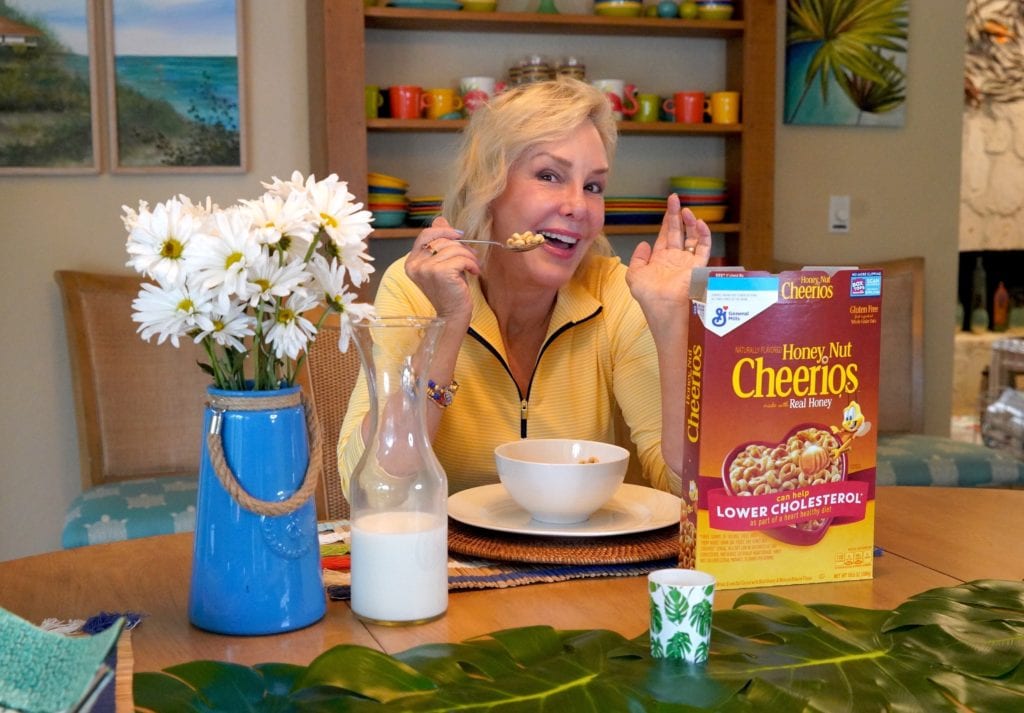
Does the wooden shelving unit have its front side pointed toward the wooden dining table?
yes

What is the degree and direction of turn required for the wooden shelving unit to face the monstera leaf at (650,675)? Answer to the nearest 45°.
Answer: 0° — it already faces it

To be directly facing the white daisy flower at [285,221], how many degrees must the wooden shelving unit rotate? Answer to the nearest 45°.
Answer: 0° — it already faces it

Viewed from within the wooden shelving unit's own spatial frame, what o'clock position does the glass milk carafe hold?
The glass milk carafe is roughly at 12 o'clock from the wooden shelving unit.

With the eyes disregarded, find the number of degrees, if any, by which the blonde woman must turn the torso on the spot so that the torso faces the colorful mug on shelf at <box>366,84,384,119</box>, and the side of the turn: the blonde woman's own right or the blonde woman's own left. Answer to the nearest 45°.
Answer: approximately 180°

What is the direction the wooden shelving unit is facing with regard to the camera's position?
facing the viewer

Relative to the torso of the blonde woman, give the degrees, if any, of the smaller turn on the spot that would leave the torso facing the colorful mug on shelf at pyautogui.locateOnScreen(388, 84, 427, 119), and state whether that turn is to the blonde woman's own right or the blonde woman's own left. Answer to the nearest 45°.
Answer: approximately 180°

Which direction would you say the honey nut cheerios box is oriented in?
toward the camera

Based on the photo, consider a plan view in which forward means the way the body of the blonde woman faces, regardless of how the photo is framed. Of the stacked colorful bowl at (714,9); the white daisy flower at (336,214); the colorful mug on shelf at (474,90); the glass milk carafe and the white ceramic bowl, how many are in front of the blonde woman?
3

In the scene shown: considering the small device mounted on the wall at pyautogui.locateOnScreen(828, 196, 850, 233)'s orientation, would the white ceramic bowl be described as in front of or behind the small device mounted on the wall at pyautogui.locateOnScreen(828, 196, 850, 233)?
in front

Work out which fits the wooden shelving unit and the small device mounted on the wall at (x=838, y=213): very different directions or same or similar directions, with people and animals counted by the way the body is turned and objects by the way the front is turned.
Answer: same or similar directions

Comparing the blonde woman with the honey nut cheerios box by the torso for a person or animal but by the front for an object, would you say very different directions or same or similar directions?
same or similar directions

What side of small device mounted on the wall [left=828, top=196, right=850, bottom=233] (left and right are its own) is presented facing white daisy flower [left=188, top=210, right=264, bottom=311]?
front

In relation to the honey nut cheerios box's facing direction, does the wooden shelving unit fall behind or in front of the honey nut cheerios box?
behind

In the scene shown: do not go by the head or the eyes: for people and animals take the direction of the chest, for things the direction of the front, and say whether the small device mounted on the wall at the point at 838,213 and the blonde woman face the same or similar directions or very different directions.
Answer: same or similar directions

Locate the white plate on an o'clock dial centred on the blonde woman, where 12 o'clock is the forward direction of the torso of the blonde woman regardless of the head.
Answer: The white plate is roughly at 12 o'clock from the blonde woman.

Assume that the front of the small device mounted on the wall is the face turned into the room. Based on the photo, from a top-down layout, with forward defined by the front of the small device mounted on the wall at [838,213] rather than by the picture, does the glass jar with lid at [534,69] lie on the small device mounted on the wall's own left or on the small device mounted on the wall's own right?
on the small device mounted on the wall's own right
